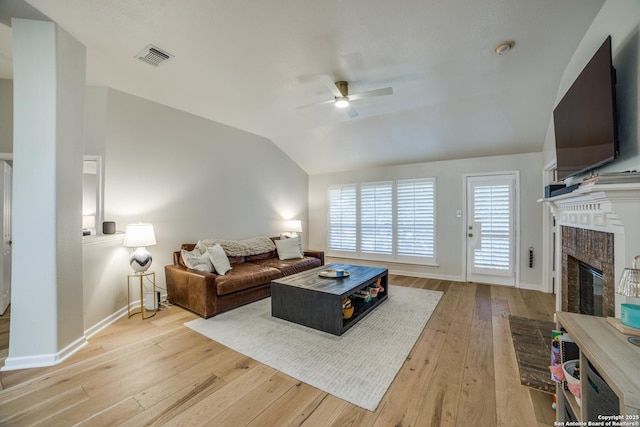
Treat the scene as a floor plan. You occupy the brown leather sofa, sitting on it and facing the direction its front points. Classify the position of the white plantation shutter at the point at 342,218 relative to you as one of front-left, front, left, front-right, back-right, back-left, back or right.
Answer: left

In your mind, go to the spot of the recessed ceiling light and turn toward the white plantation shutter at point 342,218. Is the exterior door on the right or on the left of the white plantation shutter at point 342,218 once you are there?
right

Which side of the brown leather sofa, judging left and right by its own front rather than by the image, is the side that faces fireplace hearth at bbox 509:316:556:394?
front

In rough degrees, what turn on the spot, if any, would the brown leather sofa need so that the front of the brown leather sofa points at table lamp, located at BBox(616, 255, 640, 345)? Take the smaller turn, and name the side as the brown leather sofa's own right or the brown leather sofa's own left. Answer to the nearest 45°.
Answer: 0° — it already faces it

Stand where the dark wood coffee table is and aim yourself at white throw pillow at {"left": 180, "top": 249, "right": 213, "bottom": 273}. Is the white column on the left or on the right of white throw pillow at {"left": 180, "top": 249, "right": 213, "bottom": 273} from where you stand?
left

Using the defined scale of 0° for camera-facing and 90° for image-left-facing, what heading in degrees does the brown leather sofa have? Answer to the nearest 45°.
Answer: approximately 315°

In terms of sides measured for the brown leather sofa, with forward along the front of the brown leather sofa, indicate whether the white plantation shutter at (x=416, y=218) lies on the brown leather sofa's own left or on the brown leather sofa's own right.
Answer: on the brown leather sofa's own left

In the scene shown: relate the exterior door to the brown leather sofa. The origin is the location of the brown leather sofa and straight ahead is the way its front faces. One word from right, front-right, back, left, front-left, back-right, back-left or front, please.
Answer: front-left

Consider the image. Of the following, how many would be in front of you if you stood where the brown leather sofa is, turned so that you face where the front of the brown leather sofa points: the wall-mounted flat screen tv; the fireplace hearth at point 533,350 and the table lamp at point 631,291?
3

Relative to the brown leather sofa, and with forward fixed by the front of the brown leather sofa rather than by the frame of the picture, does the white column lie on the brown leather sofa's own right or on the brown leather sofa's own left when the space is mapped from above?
on the brown leather sofa's own right

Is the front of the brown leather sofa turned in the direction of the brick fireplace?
yes

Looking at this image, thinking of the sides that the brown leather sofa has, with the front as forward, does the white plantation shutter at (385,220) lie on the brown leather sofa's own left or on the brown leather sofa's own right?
on the brown leather sofa's own left

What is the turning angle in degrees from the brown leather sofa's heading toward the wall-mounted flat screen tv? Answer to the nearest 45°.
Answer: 0° — it already faces it

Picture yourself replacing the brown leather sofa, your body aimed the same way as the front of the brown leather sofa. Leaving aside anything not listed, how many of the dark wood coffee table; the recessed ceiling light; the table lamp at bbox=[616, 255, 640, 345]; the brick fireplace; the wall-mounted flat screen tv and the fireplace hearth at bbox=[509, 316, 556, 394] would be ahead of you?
6

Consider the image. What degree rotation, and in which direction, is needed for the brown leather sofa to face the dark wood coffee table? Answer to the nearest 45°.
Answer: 0° — it already faces it
